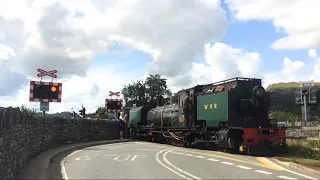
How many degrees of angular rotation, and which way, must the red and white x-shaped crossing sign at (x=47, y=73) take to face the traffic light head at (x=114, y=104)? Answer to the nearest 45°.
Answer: approximately 180°

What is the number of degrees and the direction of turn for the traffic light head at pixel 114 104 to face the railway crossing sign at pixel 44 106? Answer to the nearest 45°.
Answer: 0° — it already faces it

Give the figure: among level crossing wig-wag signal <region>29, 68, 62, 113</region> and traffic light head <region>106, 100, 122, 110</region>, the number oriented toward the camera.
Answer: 2

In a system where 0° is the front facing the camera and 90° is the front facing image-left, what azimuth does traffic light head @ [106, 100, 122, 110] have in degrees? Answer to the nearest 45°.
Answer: approximately 0°

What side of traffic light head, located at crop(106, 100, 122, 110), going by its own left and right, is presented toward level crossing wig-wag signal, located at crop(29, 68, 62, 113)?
front

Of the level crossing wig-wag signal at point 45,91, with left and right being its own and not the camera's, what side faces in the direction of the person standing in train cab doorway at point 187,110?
left

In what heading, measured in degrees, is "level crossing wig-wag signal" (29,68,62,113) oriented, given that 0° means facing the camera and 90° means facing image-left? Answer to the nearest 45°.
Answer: approximately 0°

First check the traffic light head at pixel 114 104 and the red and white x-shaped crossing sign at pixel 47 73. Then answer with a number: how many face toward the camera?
2

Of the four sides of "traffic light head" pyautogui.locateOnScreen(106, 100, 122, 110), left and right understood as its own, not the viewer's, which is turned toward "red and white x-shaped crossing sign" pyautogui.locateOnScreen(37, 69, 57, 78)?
front

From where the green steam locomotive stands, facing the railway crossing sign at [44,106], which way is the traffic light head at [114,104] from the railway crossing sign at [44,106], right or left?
right

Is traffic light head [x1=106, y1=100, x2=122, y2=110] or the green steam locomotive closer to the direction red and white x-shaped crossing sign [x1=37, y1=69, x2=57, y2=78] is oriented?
the green steam locomotive
